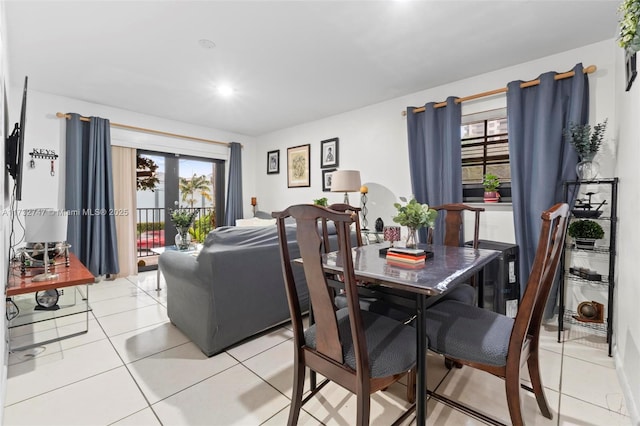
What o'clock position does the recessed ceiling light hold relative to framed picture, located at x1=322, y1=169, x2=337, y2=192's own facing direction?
The recessed ceiling light is roughly at 12 o'clock from the framed picture.

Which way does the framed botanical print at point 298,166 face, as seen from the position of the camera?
facing the viewer and to the left of the viewer

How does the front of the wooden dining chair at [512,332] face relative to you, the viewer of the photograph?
facing away from the viewer and to the left of the viewer

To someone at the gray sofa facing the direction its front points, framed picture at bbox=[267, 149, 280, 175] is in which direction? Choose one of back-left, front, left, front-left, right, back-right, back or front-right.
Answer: front-right

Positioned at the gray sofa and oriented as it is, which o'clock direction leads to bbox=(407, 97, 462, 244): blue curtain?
The blue curtain is roughly at 4 o'clock from the gray sofa.

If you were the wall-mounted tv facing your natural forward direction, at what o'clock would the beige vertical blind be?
The beige vertical blind is roughly at 10 o'clock from the wall-mounted tv.

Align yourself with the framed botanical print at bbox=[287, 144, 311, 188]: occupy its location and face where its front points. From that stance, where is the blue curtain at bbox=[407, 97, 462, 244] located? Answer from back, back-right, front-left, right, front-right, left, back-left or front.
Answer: left

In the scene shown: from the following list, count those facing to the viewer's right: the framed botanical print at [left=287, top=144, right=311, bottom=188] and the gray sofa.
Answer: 0

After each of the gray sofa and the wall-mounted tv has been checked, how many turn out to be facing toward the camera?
0

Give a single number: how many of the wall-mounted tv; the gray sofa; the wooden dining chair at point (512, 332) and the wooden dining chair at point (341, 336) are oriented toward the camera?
0

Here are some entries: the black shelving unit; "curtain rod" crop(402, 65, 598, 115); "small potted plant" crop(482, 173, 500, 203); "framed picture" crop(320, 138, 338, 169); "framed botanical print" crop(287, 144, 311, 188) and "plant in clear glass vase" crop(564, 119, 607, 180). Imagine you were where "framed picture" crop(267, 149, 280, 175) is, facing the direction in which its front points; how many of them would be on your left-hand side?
6

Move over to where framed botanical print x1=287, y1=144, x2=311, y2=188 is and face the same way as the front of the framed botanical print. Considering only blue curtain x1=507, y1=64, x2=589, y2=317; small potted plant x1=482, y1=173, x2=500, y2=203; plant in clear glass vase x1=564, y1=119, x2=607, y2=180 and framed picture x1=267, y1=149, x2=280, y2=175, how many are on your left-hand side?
3

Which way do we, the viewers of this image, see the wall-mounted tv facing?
facing to the right of the viewer

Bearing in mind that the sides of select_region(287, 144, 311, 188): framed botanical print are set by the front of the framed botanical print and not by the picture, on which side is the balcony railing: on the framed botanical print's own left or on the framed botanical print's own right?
on the framed botanical print's own right

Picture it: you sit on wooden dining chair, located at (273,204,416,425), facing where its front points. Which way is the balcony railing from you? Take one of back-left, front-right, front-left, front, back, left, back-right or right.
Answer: left

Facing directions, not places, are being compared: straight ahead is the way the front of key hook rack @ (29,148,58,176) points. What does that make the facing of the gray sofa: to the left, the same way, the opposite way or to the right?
the opposite way

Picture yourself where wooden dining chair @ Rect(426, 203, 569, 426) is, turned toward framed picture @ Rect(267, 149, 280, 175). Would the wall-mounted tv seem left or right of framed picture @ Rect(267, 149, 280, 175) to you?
left

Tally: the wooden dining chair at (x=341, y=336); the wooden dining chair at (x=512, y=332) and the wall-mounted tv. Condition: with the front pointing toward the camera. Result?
0
